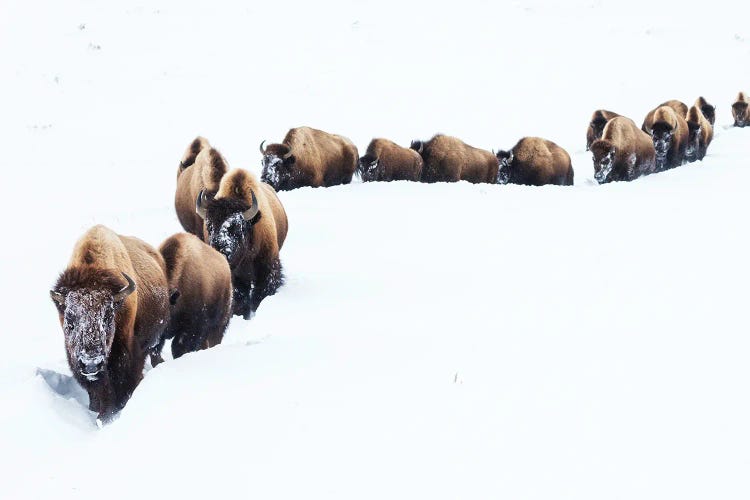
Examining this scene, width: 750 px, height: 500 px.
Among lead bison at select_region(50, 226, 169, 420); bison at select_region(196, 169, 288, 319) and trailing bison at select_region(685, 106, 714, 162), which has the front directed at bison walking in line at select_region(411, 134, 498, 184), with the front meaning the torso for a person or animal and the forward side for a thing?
trailing bison at select_region(685, 106, 714, 162)

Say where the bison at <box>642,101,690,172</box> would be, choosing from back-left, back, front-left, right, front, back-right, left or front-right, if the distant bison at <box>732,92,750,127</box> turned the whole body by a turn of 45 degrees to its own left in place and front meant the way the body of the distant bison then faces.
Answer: front-right

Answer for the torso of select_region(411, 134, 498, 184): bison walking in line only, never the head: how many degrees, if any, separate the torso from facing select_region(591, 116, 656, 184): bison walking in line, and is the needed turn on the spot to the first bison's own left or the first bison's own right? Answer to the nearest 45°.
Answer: approximately 180°

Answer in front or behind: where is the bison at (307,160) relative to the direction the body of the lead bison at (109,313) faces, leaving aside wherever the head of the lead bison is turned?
behind

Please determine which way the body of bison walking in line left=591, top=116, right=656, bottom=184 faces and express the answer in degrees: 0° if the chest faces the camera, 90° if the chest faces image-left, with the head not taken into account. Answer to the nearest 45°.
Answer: approximately 45°

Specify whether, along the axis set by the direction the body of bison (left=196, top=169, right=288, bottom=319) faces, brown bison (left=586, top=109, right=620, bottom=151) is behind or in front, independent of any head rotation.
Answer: behind

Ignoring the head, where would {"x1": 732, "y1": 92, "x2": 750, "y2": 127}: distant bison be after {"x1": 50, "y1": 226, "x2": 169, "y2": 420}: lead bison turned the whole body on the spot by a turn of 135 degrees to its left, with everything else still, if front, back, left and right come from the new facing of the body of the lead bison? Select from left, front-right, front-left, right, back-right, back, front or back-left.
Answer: front-left

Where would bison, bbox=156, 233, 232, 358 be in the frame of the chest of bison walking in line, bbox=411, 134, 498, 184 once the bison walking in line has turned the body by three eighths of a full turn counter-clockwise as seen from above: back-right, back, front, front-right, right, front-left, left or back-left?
front-right

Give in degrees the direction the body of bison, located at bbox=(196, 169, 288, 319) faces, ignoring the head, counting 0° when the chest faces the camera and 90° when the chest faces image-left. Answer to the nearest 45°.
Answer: approximately 45°

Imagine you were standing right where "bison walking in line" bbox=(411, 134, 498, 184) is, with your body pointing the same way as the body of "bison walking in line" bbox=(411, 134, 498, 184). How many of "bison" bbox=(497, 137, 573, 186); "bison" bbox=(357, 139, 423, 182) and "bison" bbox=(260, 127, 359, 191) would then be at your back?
1

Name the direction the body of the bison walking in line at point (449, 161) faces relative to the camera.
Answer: to the viewer's left

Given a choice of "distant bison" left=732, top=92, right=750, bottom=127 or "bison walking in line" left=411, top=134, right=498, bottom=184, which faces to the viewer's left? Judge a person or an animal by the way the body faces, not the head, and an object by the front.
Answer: the bison walking in line

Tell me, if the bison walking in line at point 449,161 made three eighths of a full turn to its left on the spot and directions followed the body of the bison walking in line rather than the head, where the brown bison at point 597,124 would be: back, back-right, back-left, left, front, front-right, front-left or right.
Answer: left

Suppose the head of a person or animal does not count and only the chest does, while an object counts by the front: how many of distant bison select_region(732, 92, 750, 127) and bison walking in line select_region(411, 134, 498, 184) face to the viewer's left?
1

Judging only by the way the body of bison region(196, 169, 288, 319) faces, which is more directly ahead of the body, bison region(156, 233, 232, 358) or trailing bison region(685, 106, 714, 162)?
the bison

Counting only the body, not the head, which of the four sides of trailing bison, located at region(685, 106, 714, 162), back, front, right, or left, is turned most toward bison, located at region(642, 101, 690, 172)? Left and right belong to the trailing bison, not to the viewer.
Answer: front
